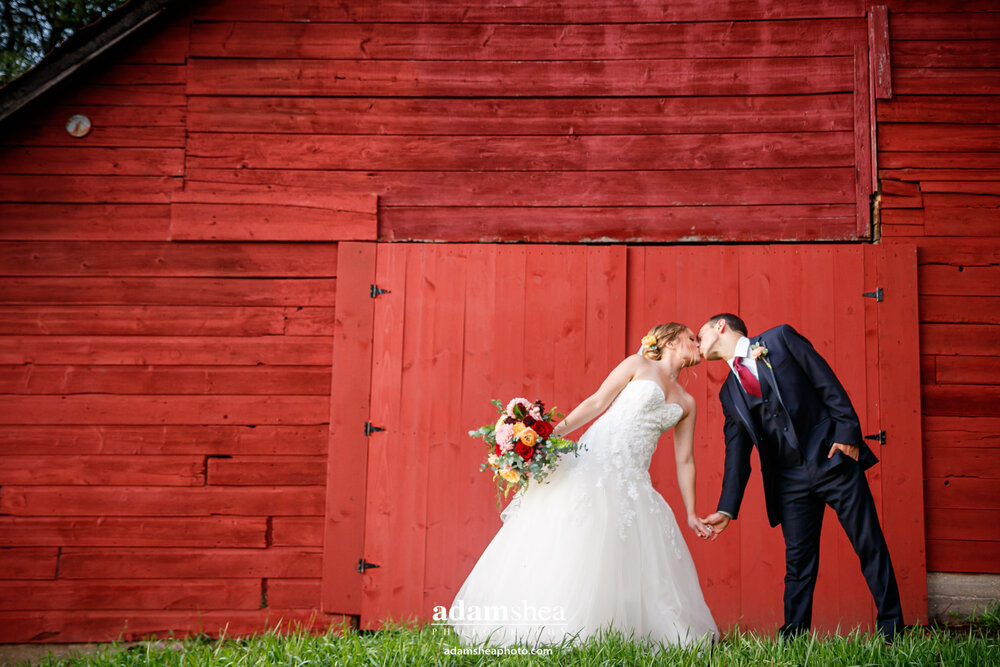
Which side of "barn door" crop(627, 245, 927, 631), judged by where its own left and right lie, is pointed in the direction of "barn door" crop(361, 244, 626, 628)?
right

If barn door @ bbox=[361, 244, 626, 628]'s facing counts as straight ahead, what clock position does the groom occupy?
The groom is roughly at 10 o'clock from the barn door.

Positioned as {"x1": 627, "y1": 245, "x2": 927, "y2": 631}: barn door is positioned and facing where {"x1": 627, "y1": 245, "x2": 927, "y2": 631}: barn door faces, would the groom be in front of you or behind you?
in front

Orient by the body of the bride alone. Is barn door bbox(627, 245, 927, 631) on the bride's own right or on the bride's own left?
on the bride's own left

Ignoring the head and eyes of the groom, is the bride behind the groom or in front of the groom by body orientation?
in front

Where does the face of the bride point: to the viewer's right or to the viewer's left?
to the viewer's right

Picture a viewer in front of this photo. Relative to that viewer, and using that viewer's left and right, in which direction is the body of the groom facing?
facing the viewer and to the left of the viewer

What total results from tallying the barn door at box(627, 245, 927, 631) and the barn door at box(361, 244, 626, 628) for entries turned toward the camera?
2

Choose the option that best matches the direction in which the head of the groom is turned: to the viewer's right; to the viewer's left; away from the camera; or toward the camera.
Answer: to the viewer's left

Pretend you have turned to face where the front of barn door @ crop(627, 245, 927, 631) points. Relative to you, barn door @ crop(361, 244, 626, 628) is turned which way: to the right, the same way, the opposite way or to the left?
the same way

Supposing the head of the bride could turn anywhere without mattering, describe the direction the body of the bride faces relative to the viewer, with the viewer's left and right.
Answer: facing the viewer and to the right of the viewer

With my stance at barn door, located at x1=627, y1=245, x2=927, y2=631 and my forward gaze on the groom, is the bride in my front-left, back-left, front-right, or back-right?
front-right
